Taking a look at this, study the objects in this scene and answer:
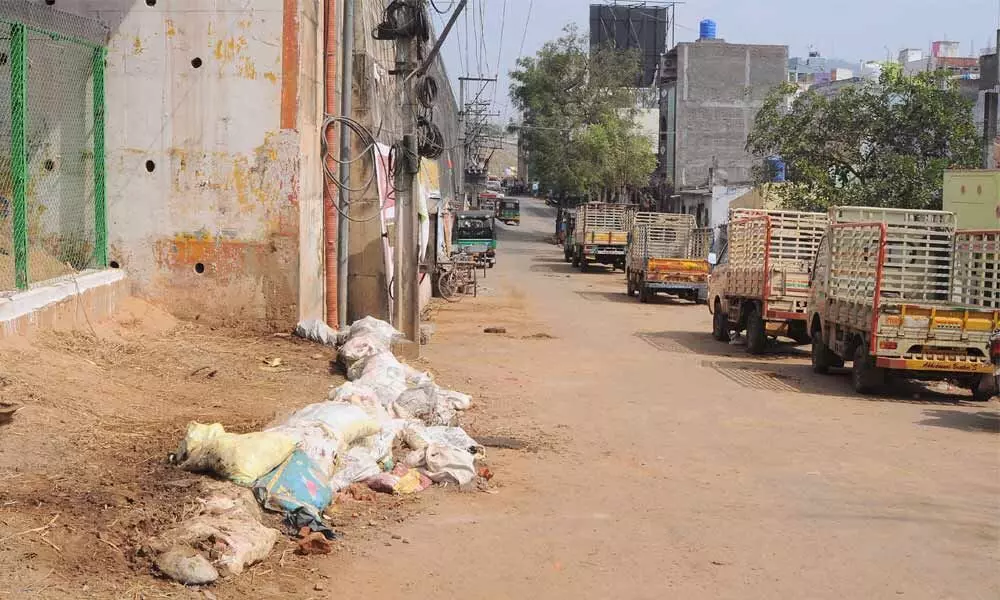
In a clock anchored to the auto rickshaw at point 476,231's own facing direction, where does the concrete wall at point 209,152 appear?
The concrete wall is roughly at 12 o'clock from the auto rickshaw.

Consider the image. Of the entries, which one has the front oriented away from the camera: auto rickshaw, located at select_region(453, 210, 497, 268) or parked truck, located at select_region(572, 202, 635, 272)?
the parked truck

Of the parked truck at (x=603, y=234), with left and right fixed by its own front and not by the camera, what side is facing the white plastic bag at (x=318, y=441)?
back

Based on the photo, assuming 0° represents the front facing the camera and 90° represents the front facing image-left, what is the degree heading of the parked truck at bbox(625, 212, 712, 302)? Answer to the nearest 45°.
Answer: approximately 180°

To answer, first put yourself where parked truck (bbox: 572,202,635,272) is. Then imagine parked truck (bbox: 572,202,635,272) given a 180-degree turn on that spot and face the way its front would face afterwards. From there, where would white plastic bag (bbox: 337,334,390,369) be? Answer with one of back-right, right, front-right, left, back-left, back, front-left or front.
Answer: front

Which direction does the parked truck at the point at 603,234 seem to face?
away from the camera

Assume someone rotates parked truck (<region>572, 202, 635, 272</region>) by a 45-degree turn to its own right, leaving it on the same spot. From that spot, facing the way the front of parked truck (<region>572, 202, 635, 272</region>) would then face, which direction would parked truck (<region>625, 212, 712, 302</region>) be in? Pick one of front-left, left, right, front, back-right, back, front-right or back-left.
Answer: back-right

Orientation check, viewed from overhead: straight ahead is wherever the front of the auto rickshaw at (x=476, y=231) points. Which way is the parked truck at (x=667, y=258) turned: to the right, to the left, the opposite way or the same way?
the opposite way

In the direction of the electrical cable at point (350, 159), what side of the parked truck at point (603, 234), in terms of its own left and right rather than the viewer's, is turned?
back

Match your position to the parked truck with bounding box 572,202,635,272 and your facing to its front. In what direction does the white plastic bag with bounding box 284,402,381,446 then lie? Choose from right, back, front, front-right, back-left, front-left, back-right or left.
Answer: back

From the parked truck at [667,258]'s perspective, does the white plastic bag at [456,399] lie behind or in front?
behind

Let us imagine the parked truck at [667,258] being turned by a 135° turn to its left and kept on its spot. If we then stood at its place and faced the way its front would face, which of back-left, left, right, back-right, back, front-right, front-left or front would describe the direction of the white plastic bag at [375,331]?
front-left

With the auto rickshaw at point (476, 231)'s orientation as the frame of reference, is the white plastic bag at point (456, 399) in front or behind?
in front

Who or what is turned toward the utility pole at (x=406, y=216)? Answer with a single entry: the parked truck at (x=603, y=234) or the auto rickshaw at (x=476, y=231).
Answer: the auto rickshaw

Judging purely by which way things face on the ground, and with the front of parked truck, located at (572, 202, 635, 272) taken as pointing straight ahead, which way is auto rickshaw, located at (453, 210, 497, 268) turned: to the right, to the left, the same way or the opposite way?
the opposite way

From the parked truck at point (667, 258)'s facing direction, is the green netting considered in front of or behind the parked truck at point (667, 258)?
behind

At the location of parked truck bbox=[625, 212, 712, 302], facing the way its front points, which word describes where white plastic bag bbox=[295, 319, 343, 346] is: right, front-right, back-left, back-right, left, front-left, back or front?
back

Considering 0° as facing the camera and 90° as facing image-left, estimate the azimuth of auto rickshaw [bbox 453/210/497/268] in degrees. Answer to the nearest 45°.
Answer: approximately 0°
